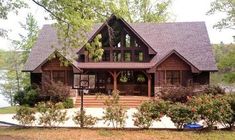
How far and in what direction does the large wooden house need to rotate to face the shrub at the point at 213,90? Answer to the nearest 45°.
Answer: approximately 45° to its left

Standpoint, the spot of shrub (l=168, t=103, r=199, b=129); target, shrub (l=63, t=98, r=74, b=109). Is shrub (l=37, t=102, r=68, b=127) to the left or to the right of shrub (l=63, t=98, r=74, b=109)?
left

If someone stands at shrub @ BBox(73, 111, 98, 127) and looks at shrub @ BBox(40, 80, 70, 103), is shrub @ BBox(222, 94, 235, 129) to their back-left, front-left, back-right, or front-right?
back-right

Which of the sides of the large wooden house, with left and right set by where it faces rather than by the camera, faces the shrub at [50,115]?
front

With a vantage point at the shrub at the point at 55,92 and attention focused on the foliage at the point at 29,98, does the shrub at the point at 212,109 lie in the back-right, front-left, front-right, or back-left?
back-left

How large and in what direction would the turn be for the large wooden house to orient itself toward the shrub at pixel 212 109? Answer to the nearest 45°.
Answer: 0° — it already faces it

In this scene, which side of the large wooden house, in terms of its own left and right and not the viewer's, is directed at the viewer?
front

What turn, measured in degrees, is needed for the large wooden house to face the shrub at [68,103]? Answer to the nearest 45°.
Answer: approximately 45° to its right

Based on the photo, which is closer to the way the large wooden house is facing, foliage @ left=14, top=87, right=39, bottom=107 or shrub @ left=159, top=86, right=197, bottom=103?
the shrub

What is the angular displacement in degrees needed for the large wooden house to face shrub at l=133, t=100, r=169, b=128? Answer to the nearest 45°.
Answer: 0° — it already faces it

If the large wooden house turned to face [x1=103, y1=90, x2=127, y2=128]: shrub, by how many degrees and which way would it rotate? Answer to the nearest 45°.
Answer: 0° — it already faces it

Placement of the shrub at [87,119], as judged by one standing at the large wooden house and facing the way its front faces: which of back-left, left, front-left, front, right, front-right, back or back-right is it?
front
